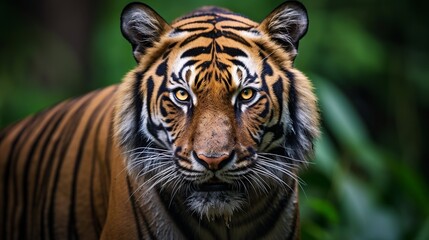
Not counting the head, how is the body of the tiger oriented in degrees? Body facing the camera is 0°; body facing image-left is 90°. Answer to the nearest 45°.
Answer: approximately 315°
